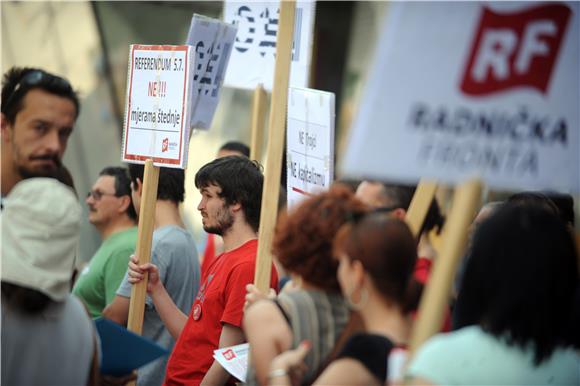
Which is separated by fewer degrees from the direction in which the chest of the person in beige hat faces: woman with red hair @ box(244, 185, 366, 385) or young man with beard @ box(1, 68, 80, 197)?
the young man with beard

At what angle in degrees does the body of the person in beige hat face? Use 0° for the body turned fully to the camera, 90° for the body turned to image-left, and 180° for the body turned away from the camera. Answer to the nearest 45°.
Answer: approximately 180°

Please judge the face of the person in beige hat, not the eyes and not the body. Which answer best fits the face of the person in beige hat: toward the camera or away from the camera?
away from the camera

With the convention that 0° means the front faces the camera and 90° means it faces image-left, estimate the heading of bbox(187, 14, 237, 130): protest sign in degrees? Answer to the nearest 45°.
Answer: approximately 0°

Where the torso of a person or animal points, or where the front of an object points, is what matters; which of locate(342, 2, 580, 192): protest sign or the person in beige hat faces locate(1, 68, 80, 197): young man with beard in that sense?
the person in beige hat
